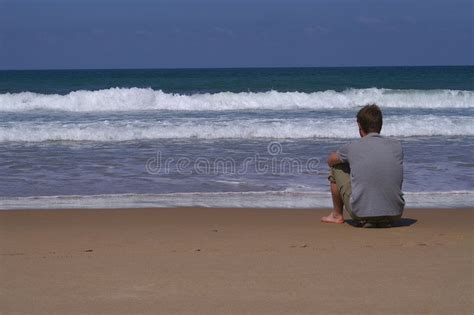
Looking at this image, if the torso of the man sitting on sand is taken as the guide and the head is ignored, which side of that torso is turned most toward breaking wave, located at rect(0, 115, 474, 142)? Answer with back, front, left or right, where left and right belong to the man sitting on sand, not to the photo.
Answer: front

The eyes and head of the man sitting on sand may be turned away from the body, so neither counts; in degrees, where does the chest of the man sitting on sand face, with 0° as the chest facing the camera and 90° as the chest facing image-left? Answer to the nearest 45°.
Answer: approximately 135°

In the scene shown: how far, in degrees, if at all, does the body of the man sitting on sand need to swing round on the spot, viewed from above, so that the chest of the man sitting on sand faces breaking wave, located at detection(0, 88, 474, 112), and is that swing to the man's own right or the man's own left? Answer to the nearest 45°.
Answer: approximately 45° to the man's own right
